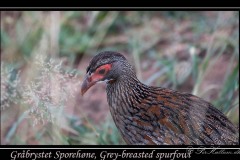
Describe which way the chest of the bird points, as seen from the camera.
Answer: to the viewer's left
